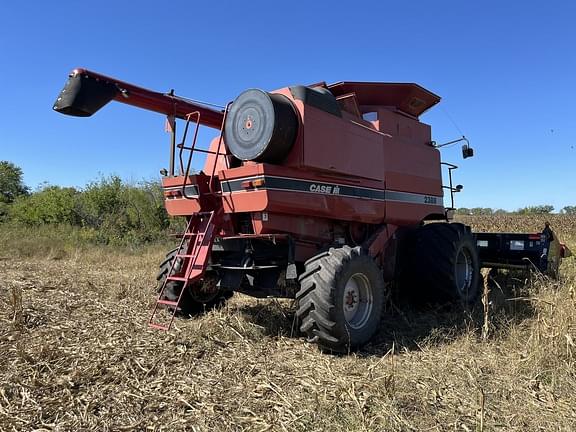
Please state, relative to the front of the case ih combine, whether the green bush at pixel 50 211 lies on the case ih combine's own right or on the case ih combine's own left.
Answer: on the case ih combine's own left

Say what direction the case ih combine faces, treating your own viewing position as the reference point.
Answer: facing away from the viewer and to the right of the viewer
